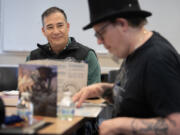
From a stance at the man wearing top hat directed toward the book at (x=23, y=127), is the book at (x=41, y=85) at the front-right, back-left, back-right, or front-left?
front-right

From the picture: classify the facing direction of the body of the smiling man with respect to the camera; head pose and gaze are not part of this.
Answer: toward the camera

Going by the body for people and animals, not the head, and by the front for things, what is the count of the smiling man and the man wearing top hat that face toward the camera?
1

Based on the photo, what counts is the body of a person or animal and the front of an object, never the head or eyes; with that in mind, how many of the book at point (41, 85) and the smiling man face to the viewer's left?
0

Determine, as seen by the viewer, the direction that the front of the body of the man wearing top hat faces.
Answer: to the viewer's left

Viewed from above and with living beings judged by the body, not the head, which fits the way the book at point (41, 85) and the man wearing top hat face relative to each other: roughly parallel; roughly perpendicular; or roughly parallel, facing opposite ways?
roughly perpendicular

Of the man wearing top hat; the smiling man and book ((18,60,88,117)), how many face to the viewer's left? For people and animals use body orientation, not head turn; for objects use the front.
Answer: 1

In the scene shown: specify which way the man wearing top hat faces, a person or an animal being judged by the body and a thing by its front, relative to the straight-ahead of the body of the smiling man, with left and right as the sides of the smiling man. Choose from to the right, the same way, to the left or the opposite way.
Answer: to the right

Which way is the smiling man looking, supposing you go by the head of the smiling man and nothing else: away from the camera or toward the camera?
toward the camera

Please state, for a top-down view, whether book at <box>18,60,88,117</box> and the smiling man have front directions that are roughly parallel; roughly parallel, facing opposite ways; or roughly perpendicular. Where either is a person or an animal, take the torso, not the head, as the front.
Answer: roughly parallel

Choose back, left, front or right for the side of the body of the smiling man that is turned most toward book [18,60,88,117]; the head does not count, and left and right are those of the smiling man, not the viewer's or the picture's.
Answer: front

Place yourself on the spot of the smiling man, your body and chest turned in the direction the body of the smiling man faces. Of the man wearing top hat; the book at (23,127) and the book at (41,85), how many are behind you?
0
